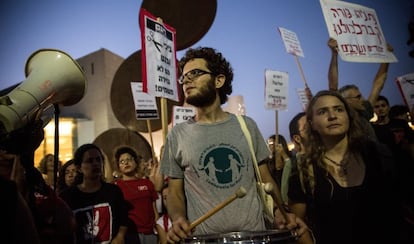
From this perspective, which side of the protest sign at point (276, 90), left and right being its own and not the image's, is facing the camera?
front

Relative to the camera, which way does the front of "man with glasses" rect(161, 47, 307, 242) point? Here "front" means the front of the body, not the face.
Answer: toward the camera

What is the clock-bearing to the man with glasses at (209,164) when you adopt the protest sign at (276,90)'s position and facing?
The man with glasses is roughly at 12 o'clock from the protest sign.

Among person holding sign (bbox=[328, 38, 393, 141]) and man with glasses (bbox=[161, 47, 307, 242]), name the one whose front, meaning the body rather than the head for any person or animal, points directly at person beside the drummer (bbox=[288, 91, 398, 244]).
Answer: person holding sign (bbox=[328, 38, 393, 141])

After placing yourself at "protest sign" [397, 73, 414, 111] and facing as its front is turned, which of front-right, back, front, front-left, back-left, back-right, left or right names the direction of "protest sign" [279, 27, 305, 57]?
right

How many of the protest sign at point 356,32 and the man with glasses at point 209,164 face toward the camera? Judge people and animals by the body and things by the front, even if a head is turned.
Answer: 2

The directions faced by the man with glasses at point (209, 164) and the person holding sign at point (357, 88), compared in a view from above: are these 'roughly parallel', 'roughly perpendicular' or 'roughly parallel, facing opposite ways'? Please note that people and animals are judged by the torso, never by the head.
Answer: roughly parallel

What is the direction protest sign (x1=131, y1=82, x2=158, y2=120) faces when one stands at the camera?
facing the viewer

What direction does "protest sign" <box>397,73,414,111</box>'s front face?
toward the camera
